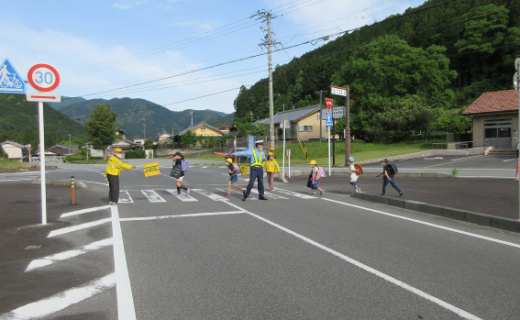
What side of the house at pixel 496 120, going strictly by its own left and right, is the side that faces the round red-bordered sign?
front

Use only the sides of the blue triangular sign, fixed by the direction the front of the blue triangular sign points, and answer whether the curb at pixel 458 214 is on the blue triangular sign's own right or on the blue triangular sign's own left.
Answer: on the blue triangular sign's own left

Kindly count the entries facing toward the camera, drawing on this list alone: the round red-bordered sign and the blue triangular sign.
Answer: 2

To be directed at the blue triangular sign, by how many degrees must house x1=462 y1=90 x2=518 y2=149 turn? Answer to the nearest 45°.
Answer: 0° — it already faces it

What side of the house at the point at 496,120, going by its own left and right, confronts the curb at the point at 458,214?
front

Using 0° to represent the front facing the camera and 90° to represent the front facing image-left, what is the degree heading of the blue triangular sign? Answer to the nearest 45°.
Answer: approximately 0°

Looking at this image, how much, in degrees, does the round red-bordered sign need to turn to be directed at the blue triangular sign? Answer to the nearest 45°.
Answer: approximately 135° to its right

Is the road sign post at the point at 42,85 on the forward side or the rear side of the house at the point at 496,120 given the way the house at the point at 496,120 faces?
on the forward side
